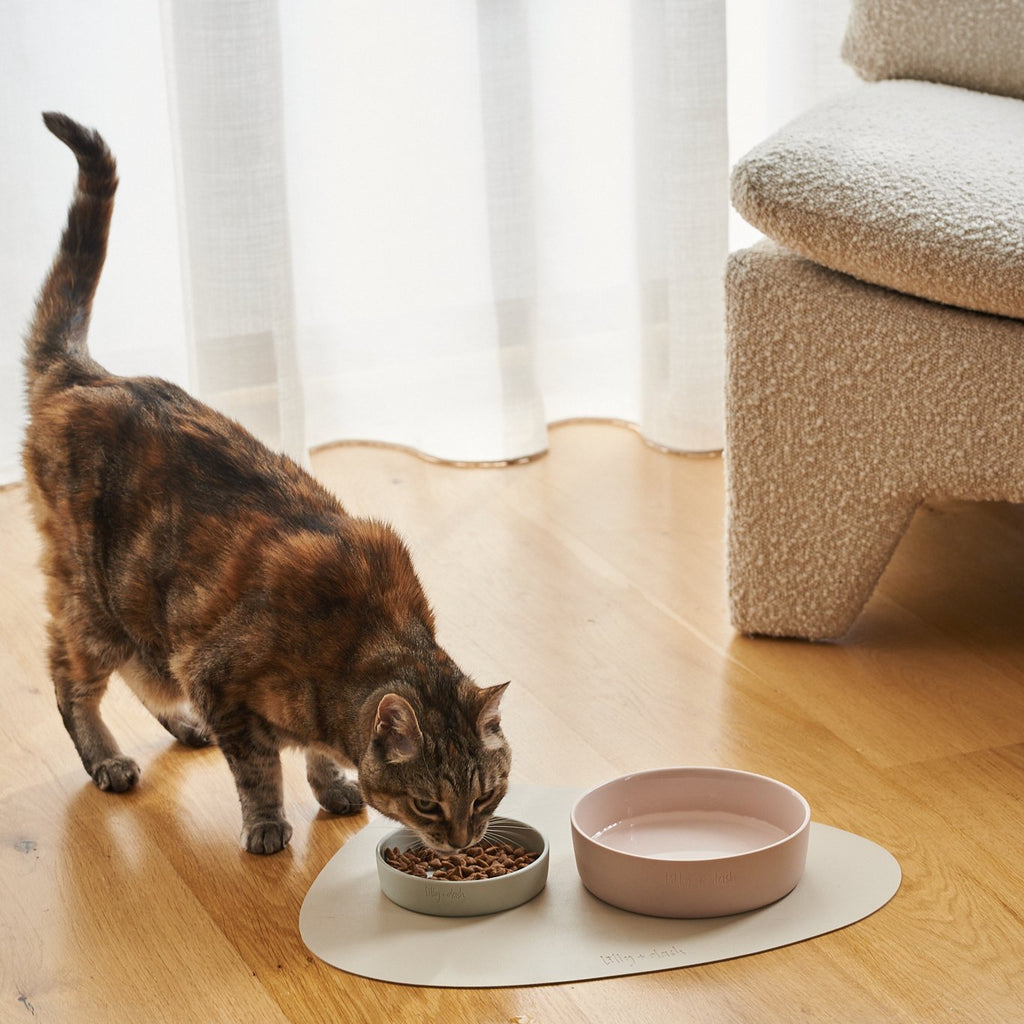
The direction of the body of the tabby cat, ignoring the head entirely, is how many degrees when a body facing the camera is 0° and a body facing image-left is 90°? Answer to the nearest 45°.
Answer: approximately 315°
